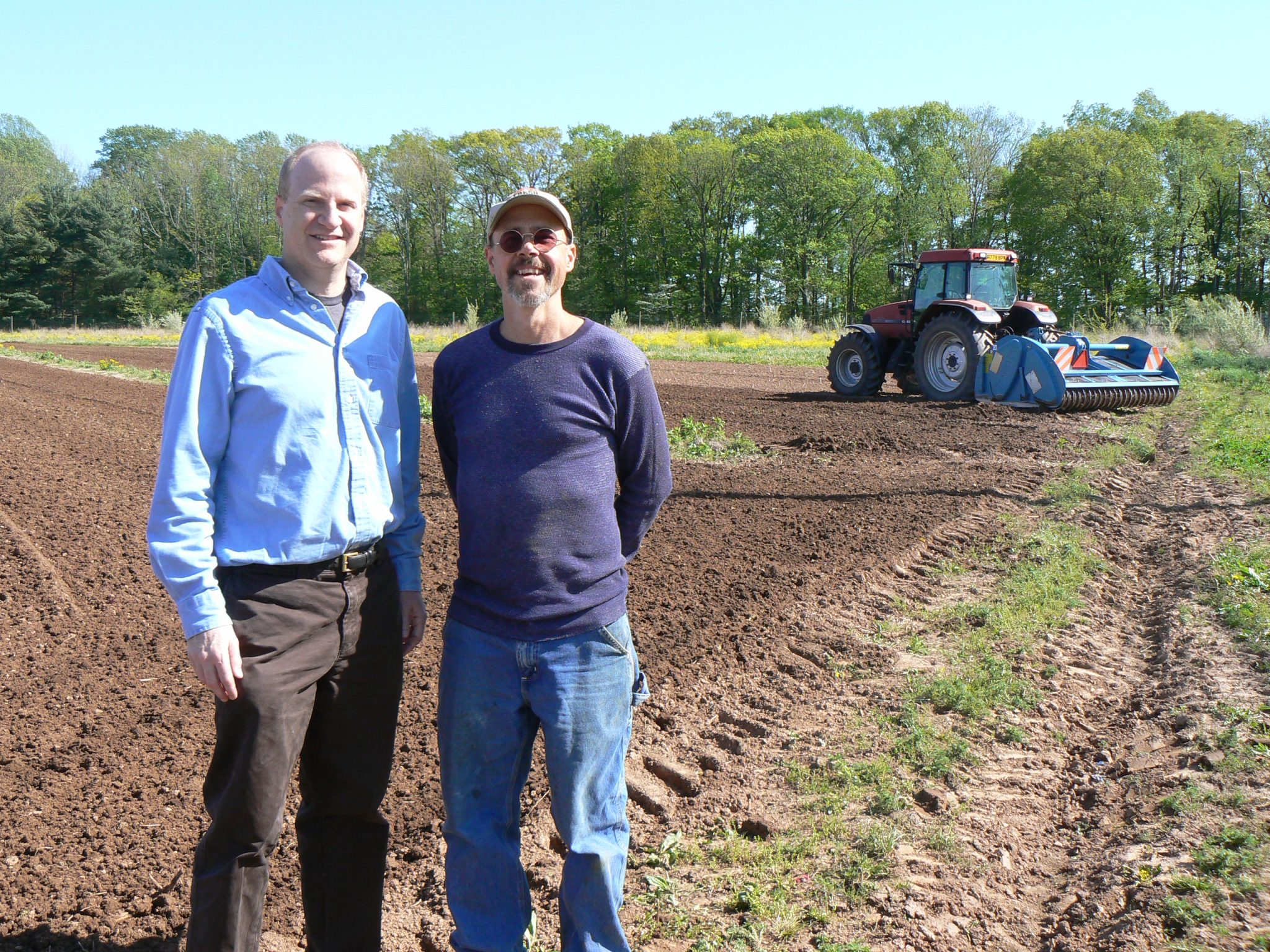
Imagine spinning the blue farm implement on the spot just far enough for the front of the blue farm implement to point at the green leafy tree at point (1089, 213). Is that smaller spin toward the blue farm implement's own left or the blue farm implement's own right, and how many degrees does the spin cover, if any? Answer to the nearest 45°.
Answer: approximately 45° to the blue farm implement's own right

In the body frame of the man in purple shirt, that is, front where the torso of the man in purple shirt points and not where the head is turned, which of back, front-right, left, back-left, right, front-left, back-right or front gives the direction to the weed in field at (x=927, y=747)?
back-left

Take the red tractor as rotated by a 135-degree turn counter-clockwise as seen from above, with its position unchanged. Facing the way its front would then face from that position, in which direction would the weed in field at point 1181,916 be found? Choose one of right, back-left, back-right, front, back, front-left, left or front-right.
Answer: front

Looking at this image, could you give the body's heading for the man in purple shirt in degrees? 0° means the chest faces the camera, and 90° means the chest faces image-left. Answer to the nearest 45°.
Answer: approximately 0°

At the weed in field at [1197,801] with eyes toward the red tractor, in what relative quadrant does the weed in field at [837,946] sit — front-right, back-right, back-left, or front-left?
back-left

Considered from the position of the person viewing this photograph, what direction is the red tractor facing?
facing away from the viewer and to the left of the viewer

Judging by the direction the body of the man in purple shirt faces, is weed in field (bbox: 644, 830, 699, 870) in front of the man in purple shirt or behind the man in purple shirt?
behind

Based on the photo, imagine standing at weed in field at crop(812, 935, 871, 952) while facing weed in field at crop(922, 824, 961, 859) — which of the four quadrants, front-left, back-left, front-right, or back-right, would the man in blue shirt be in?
back-left

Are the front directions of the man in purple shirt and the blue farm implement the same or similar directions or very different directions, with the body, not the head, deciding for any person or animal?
very different directions

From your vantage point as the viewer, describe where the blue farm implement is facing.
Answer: facing away from the viewer and to the left of the viewer

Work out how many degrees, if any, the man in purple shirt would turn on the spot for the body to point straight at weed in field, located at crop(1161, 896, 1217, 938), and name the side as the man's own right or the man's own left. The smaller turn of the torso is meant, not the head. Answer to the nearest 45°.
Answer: approximately 90° to the man's own left
